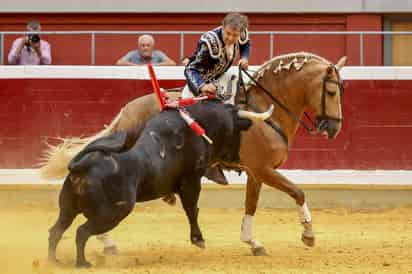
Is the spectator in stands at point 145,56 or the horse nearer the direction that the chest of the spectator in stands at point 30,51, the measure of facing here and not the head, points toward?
the horse

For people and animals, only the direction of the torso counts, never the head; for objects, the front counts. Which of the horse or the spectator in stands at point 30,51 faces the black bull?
the spectator in stands

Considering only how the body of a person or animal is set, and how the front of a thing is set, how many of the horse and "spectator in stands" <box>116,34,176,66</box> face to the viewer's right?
1

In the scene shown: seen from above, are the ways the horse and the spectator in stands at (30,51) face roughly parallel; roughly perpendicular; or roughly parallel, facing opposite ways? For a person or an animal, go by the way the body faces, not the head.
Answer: roughly perpendicular

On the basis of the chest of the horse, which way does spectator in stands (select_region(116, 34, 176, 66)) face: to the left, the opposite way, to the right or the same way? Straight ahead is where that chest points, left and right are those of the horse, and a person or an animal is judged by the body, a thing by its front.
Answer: to the right

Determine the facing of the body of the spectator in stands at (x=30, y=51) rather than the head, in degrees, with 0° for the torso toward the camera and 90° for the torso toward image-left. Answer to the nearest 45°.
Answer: approximately 0°

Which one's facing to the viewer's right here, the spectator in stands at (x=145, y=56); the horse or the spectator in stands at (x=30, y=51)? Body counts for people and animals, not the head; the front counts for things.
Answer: the horse

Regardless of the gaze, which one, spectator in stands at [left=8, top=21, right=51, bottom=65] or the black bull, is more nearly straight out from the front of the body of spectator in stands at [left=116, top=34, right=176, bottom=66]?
the black bull

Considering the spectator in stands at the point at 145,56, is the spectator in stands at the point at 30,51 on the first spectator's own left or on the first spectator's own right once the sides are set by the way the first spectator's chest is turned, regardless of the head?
on the first spectator's own right

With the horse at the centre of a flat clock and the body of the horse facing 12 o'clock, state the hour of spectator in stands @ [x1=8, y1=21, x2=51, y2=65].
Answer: The spectator in stands is roughly at 8 o'clock from the horse.

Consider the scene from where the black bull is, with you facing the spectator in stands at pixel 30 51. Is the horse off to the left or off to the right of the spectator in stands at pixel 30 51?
right

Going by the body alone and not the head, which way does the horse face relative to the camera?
to the viewer's right
